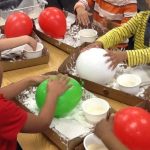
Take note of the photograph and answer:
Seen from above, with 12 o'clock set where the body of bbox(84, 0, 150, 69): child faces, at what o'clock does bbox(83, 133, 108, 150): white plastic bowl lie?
The white plastic bowl is roughly at 11 o'clock from the child.

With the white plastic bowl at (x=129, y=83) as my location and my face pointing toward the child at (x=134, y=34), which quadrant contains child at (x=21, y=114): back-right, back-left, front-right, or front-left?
back-left

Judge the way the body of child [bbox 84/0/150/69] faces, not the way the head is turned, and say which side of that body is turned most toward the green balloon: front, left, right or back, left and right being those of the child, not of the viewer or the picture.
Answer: front

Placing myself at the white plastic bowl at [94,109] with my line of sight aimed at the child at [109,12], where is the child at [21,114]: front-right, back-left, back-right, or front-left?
back-left

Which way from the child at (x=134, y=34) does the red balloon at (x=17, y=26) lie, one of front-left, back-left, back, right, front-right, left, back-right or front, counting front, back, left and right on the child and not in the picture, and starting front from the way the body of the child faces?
front-right

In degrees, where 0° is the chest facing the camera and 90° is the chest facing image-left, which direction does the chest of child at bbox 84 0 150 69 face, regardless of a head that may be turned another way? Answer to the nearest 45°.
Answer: approximately 45°

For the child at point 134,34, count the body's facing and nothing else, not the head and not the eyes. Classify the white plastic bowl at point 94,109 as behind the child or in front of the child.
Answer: in front

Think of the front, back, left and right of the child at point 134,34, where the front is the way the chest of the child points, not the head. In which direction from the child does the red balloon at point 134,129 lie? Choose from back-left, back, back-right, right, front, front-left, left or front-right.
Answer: front-left

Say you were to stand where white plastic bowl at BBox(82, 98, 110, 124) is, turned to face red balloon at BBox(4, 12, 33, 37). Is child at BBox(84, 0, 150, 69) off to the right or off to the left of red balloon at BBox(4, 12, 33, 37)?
right
